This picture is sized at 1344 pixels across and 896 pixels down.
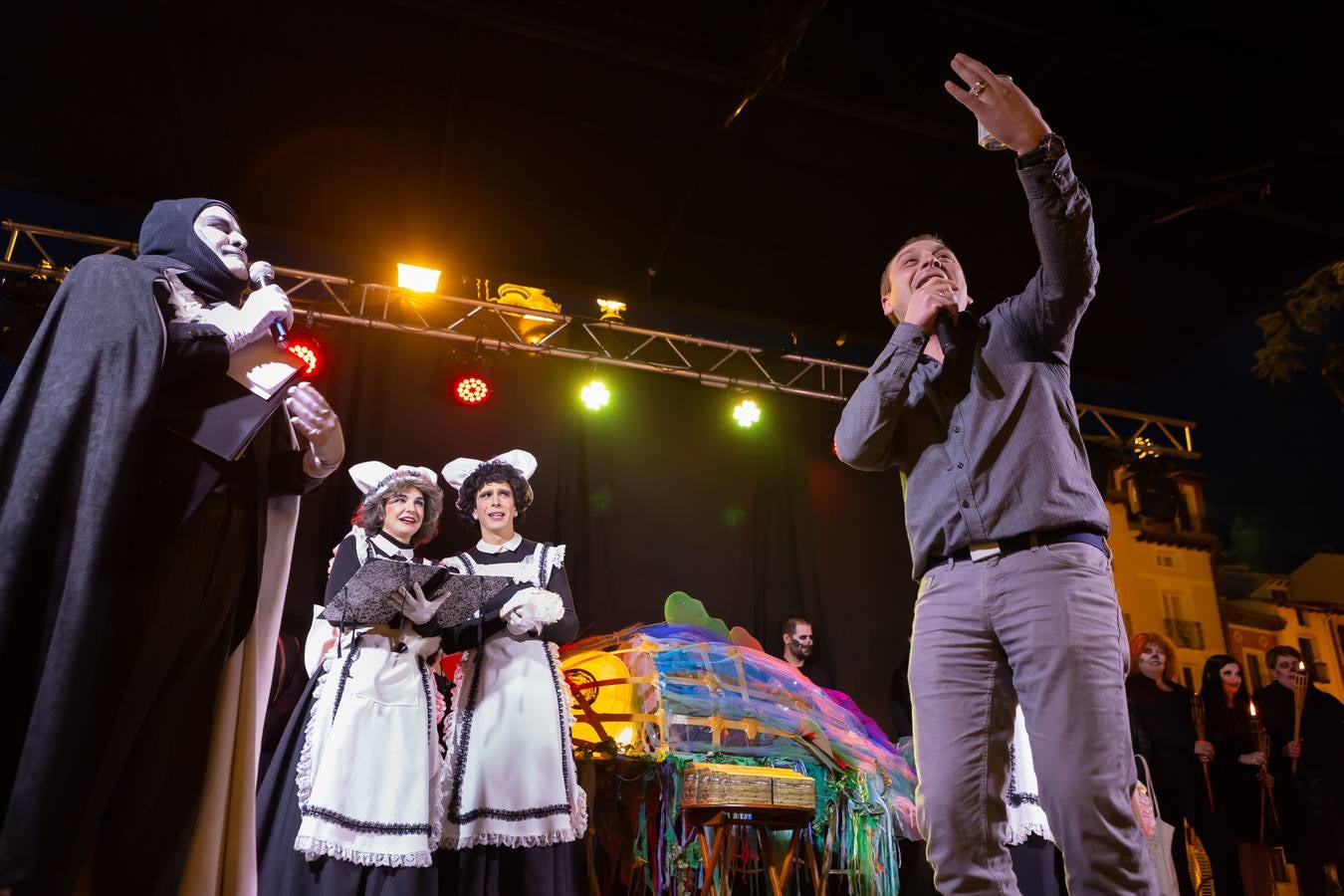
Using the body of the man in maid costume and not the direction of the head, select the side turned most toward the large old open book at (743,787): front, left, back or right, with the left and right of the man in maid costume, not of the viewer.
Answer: left

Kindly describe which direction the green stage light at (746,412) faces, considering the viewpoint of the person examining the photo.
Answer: facing the viewer

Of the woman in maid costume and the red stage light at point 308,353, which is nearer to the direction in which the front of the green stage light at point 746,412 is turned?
the woman in maid costume

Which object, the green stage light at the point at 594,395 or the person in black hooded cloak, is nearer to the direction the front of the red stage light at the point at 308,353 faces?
the person in black hooded cloak

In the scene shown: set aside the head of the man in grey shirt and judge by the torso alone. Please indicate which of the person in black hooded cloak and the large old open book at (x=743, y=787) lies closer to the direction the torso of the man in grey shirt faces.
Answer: the person in black hooded cloak

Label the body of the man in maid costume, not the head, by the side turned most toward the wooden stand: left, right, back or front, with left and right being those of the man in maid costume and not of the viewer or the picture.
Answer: left

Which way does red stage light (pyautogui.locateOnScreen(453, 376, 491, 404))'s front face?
toward the camera

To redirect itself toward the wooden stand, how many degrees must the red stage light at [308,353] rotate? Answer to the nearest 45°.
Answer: approximately 45° to its left

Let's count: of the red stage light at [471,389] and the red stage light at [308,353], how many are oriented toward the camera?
2

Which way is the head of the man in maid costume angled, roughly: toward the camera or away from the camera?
toward the camera

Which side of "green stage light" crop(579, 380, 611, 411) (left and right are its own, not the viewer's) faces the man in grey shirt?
front

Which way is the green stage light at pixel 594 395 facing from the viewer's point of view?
toward the camera

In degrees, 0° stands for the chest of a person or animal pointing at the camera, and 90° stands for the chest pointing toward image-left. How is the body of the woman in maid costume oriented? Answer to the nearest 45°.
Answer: approximately 315°
